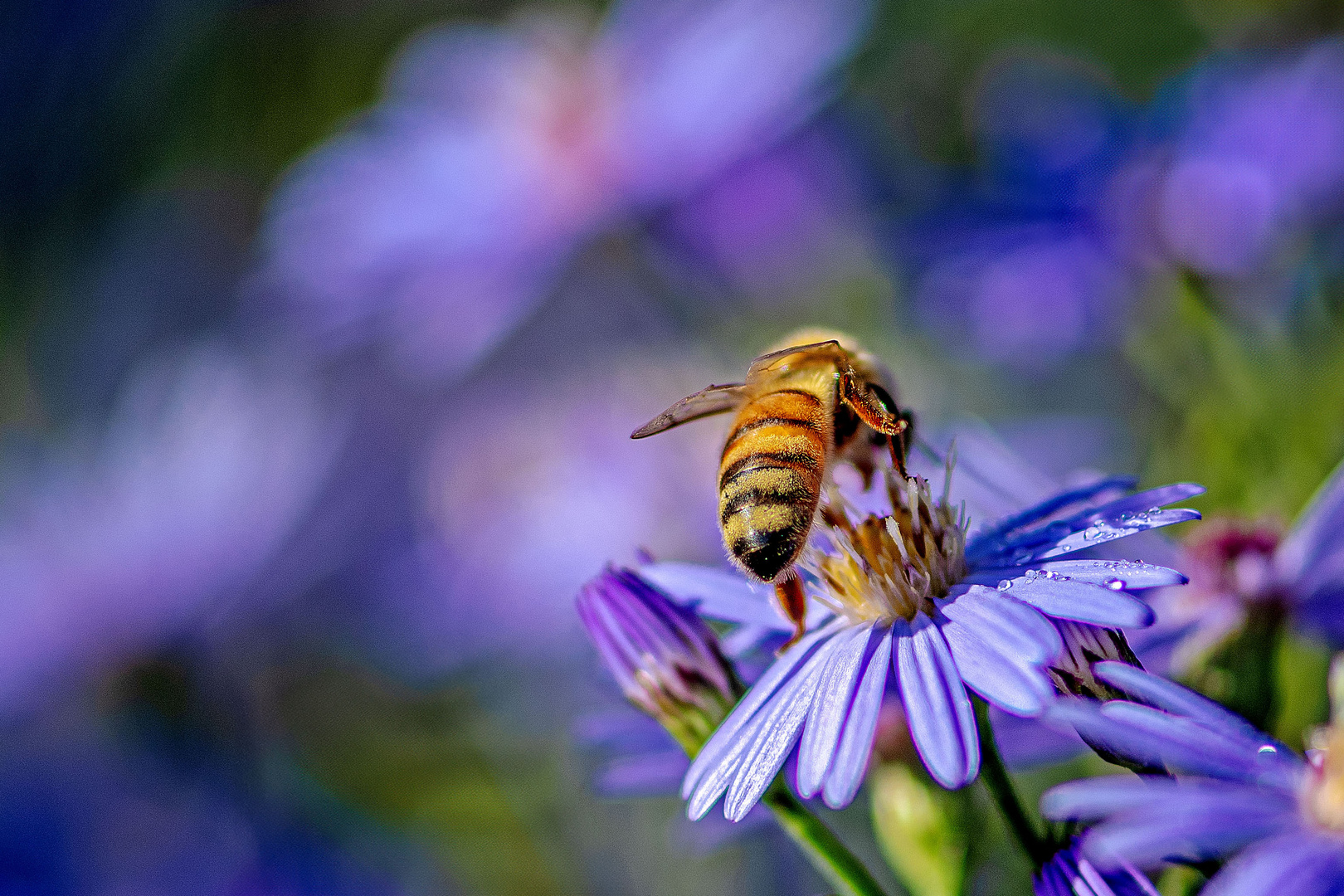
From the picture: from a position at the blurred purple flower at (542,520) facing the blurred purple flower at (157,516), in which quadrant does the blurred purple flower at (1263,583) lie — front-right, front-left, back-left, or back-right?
back-left

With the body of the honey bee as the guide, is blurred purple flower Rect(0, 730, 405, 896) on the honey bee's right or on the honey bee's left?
on the honey bee's left

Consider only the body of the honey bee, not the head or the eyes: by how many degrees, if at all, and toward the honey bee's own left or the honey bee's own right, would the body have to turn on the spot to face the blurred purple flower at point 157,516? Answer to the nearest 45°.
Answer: approximately 90° to the honey bee's own left

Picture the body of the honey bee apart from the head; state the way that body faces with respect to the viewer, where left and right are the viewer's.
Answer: facing away from the viewer and to the right of the viewer

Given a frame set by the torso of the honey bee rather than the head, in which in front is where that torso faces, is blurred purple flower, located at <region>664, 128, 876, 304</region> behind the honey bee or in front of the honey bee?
in front

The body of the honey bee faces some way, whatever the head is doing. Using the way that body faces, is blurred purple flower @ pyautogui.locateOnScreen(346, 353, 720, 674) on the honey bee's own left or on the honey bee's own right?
on the honey bee's own left
